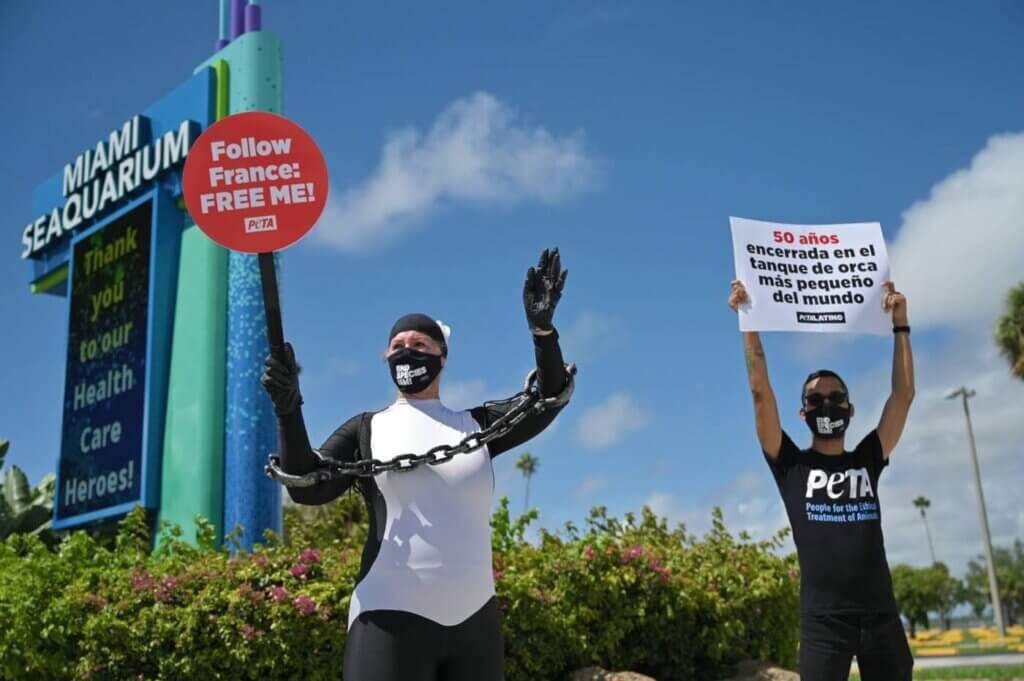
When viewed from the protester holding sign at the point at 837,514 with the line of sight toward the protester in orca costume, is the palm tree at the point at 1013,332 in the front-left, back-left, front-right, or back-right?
back-right

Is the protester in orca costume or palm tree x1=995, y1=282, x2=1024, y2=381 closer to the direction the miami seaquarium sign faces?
the protester in orca costume

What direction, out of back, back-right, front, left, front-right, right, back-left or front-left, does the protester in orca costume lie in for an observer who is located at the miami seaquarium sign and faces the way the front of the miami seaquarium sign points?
front-left

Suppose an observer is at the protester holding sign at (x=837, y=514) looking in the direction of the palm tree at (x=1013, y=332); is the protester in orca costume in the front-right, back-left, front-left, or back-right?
back-left

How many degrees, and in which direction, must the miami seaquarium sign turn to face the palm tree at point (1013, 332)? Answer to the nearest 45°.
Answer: approximately 135° to its left
